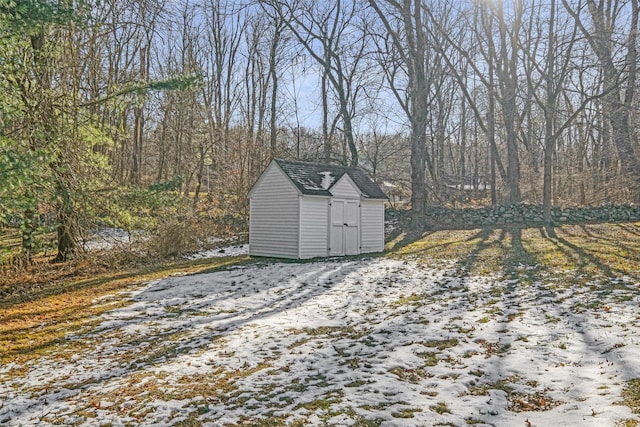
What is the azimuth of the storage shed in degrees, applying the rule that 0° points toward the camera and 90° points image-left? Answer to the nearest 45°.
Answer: approximately 315°

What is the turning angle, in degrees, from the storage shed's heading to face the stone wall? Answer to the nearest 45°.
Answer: approximately 90° to its left
